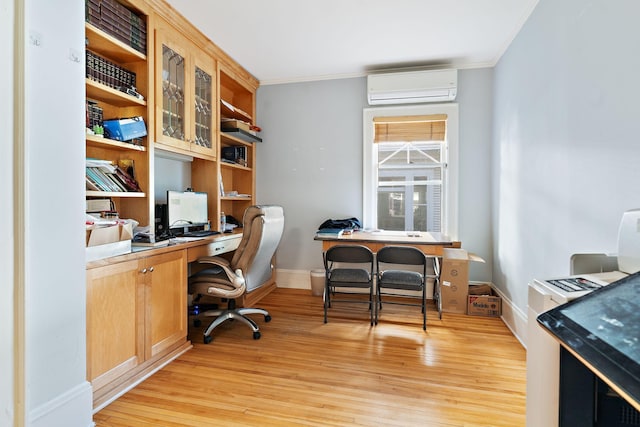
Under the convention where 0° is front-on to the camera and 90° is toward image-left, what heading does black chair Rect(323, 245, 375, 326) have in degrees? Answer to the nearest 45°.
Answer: approximately 180°

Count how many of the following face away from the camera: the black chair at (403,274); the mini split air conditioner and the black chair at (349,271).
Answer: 2

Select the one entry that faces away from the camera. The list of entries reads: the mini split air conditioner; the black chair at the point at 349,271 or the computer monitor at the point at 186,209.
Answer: the black chair

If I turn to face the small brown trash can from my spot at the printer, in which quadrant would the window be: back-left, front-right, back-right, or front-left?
front-right

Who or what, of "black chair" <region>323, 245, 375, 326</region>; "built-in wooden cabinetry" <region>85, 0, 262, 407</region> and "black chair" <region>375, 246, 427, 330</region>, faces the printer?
the built-in wooden cabinetry

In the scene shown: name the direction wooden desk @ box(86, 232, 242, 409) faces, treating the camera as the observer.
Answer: facing the viewer and to the right of the viewer

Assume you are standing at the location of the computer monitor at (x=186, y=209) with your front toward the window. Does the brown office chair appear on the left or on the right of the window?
right

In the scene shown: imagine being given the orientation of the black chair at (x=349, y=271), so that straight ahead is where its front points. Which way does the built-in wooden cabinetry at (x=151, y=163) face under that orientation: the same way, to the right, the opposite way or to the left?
to the right

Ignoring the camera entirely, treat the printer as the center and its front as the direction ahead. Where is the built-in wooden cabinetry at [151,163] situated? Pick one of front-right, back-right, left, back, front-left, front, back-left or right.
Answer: front-right

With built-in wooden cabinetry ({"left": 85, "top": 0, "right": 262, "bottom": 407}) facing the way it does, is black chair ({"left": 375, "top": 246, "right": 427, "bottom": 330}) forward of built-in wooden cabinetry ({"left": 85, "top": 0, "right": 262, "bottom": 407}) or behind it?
forward

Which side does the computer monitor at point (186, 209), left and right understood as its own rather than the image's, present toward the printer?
front

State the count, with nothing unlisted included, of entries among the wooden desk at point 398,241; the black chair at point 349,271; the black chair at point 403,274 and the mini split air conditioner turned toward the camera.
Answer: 2

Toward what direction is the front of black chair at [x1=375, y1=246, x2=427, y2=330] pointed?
away from the camera

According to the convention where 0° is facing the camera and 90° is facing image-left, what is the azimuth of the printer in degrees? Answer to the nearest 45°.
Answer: approximately 45°

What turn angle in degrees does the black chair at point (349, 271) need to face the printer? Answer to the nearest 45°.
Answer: approximately 135° to its right

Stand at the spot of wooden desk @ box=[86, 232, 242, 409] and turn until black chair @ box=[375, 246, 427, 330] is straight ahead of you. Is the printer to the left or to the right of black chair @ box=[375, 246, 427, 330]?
right

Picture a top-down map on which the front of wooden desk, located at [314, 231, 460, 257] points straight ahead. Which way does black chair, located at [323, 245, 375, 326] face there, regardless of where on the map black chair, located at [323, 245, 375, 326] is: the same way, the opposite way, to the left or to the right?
the opposite way
